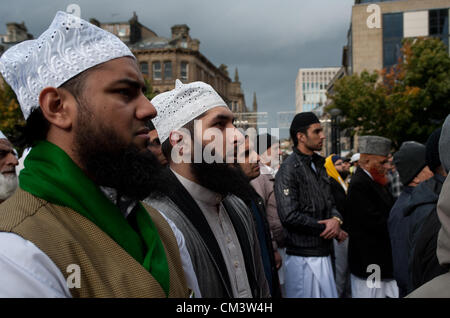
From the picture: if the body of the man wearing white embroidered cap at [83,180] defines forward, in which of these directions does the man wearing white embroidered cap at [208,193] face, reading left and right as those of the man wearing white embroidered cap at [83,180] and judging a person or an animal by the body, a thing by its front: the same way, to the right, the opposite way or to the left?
the same way

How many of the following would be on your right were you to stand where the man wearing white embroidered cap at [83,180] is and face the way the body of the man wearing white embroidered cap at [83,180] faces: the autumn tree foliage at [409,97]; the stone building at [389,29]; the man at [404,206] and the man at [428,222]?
0

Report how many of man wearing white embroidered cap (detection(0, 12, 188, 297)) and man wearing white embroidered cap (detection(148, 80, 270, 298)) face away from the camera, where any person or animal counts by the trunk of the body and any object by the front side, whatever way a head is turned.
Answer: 0

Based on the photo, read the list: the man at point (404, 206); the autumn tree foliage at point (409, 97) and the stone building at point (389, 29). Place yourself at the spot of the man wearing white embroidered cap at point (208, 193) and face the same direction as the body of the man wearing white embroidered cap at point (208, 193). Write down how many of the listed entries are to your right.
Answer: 0

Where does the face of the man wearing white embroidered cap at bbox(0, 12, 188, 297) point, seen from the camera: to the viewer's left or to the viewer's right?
to the viewer's right

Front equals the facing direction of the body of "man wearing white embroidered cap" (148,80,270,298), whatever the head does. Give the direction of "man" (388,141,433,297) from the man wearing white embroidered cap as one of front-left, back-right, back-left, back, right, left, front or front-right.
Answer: left

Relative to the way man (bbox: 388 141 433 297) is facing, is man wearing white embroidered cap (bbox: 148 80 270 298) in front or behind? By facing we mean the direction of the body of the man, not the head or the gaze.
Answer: behind

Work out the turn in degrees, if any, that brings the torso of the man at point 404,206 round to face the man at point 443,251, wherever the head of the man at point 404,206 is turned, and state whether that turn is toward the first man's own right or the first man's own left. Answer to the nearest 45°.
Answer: approximately 135° to the first man's own right

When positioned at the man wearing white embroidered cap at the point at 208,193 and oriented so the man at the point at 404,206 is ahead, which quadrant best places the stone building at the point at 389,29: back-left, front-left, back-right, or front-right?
front-left

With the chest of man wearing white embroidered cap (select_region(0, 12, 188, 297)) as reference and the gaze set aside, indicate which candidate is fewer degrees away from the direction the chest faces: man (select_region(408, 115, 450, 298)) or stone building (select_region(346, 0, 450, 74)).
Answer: the man

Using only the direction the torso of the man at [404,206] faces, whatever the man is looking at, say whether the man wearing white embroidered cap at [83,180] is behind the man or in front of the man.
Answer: behind
